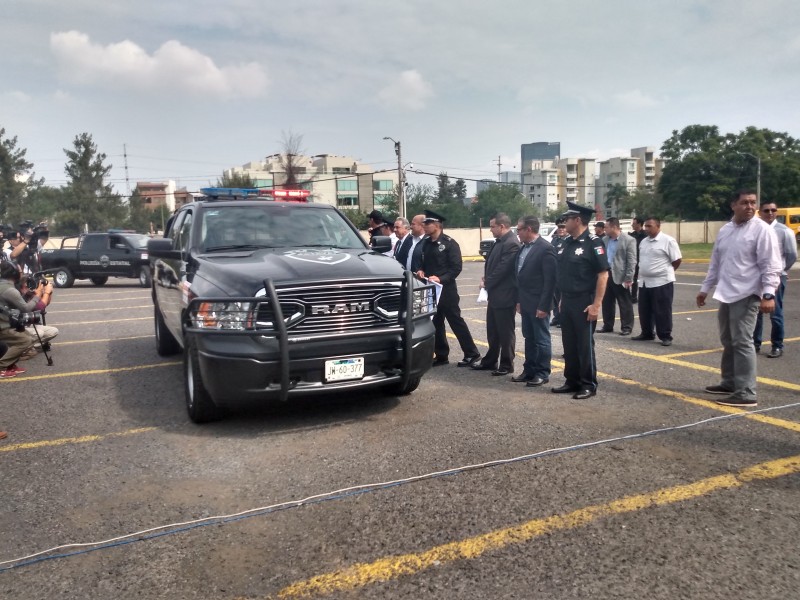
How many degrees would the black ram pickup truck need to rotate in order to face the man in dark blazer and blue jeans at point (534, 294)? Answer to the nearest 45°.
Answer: approximately 90° to its left

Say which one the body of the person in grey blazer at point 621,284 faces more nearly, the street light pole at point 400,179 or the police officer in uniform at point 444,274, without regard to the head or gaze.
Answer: the police officer in uniform

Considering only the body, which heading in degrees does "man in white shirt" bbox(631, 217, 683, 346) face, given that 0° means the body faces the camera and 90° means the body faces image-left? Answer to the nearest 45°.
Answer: approximately 45°

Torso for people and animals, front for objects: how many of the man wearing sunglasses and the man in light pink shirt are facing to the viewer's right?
0

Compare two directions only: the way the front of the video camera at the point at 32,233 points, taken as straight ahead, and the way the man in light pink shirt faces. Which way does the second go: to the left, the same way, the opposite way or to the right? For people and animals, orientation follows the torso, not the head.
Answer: the opposite way

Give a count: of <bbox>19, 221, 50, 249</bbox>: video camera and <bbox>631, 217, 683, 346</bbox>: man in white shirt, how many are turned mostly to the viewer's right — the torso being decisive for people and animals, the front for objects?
1

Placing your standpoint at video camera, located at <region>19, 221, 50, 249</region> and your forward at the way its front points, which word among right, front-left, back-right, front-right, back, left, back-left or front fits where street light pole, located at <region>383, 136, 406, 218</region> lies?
front-left

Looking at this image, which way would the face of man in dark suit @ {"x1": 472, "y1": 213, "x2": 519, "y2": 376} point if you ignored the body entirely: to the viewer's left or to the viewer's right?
to the viewer's left

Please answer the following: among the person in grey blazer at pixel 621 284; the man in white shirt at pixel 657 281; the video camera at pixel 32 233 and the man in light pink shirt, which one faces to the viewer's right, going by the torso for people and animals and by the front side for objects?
the video camera

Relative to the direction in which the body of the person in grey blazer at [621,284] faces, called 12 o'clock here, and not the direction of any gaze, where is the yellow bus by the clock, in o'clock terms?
The yellow bus is roughly at 5 o'clock from the person in grey blazer.

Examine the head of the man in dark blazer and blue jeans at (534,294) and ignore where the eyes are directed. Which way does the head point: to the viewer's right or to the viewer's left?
to the viewer's left

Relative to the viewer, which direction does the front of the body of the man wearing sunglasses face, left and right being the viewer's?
facing the viewer and to the left of the viewer

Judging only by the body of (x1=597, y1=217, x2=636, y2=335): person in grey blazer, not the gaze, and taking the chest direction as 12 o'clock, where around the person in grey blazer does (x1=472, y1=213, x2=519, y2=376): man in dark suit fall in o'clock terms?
The man in dark suit is roughly at 11 o'clock from the person in grey blazer.
